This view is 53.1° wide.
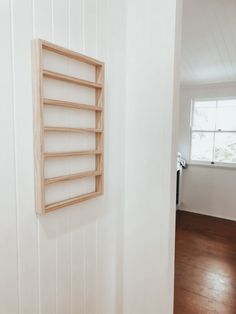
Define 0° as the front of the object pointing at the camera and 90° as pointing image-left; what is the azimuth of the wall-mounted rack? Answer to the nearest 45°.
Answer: approximately 315°

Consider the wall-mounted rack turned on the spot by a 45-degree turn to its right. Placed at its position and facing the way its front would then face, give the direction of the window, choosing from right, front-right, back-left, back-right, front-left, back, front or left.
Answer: back-left
